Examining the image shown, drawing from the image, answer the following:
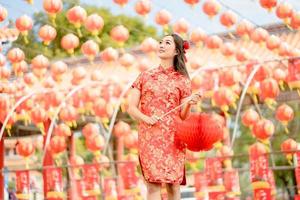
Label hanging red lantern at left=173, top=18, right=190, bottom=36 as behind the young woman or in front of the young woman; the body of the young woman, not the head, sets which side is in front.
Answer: behind

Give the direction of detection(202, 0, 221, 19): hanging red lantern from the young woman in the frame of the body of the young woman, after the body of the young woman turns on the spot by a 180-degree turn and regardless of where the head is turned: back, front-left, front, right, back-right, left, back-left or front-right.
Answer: front

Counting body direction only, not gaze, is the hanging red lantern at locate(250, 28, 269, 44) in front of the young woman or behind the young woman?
behind

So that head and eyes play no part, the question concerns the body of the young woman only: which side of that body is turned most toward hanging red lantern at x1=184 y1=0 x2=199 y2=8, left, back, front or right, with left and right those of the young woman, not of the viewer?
back

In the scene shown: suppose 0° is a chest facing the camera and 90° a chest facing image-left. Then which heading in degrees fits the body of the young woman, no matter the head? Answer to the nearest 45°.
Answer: approximately 0°

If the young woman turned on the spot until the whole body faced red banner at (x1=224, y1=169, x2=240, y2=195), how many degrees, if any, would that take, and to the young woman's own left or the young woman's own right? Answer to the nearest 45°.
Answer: approximately 180°

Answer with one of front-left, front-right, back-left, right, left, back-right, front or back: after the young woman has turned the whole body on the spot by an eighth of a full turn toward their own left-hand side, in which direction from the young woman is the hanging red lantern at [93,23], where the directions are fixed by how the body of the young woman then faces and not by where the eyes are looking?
back-left

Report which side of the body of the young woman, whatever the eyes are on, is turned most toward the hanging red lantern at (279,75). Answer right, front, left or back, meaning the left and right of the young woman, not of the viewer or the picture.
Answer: back

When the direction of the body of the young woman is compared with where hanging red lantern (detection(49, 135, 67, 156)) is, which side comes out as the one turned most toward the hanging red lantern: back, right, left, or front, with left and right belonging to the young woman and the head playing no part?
back

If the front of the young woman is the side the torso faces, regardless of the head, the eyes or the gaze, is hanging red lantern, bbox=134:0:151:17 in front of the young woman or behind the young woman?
behind

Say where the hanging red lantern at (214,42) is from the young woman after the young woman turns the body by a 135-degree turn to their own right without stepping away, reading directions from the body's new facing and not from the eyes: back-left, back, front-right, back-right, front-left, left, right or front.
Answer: front-right

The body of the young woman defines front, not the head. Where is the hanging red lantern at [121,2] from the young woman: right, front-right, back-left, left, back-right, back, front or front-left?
back

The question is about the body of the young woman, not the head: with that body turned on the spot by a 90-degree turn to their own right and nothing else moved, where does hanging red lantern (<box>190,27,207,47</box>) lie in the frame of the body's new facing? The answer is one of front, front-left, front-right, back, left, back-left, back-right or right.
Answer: right

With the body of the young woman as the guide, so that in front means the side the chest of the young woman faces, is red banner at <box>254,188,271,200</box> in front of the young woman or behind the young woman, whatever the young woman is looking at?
behind

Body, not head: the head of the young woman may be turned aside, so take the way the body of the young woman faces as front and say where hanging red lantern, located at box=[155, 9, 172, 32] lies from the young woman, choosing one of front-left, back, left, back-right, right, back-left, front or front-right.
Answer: back
